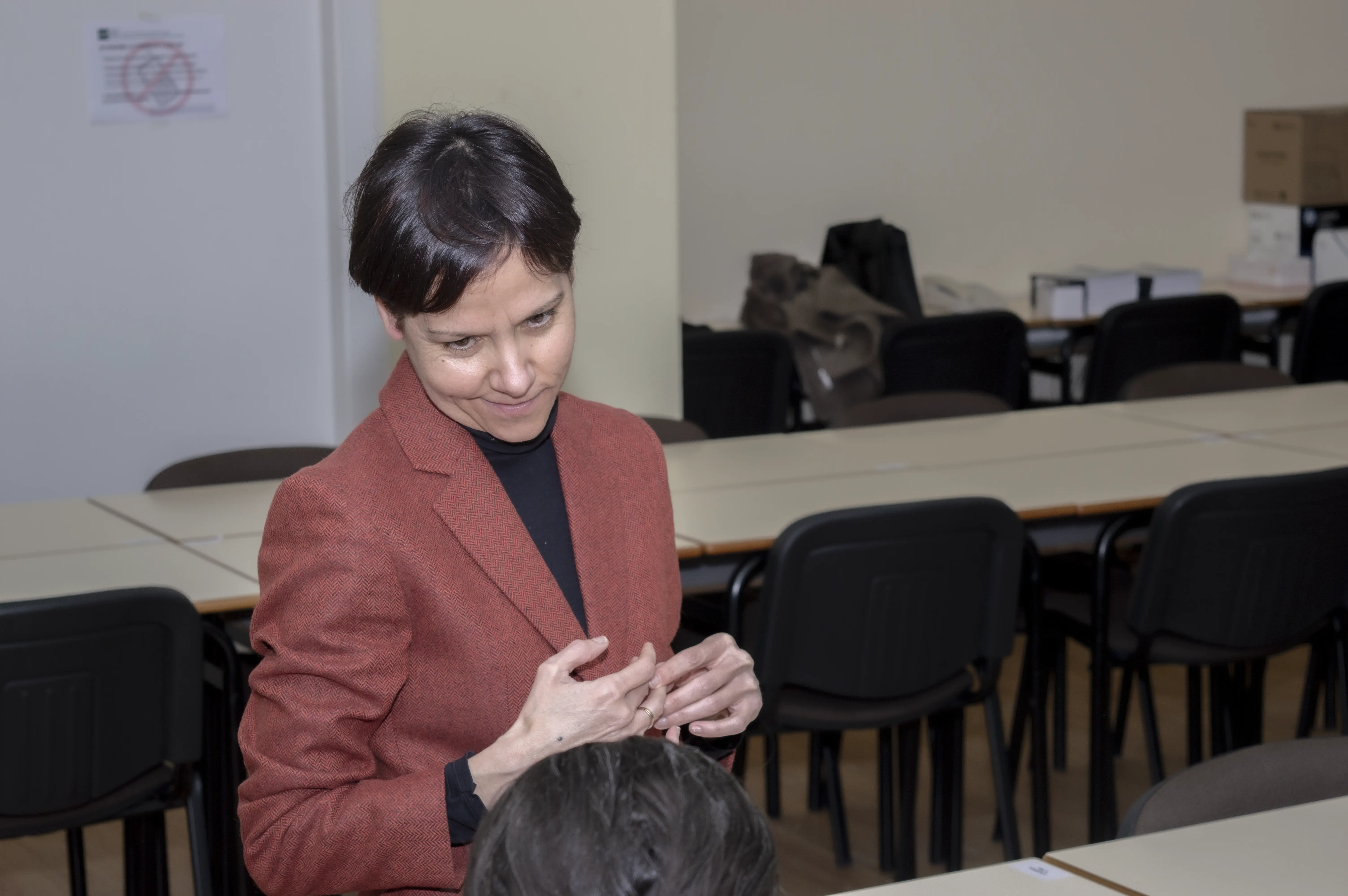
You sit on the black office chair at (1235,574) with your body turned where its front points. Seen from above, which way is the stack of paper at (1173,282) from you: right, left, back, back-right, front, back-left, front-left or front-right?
front-right

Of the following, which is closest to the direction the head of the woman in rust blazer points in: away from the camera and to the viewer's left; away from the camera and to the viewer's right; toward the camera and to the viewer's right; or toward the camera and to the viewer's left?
toward the camera and to the viewer's right

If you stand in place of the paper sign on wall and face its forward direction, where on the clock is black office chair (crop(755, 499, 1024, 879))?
The black office chair is roughly at 11 o'clock from the paper sign on wall.

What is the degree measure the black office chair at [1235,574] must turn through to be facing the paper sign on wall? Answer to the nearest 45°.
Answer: approximately 45° to its left

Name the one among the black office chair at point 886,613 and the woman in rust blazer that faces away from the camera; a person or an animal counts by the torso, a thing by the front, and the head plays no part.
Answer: the black office chair

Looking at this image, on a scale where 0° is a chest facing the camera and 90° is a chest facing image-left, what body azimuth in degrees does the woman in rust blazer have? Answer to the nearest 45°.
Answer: approximately 315°

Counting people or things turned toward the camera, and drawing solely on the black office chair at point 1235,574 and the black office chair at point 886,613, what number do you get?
0

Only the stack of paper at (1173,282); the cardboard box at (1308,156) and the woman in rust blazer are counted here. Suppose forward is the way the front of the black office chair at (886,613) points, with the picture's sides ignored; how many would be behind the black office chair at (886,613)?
1

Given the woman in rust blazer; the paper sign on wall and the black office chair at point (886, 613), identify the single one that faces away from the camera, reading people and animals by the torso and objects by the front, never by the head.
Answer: the black office chair

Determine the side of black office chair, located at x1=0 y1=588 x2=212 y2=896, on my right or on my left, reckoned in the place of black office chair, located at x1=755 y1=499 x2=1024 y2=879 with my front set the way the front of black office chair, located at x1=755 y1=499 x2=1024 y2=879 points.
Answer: on my left

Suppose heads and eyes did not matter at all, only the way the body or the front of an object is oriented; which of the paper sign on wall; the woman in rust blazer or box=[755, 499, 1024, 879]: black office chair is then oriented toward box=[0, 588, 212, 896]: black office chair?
the paper sign on wall

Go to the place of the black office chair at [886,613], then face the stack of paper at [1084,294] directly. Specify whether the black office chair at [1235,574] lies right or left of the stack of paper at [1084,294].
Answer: right

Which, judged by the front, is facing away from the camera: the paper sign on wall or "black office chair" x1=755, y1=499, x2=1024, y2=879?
the black office chair

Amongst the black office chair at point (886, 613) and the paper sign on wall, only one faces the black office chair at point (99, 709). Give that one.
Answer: the paper sign on wall

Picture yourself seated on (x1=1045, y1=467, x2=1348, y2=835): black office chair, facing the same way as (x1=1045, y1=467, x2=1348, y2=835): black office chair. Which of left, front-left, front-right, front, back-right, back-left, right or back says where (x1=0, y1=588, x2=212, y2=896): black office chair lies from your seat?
left

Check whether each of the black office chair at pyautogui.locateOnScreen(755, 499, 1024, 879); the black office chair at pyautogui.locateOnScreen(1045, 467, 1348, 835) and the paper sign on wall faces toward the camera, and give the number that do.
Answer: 1

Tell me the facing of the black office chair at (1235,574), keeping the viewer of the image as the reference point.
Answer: facing away from the viewer and to the left of the viewer

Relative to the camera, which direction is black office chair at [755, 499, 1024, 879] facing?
away from the camera

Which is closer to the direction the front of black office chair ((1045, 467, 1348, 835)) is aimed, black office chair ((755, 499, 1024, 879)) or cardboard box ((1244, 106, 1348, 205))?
the cardboard box
